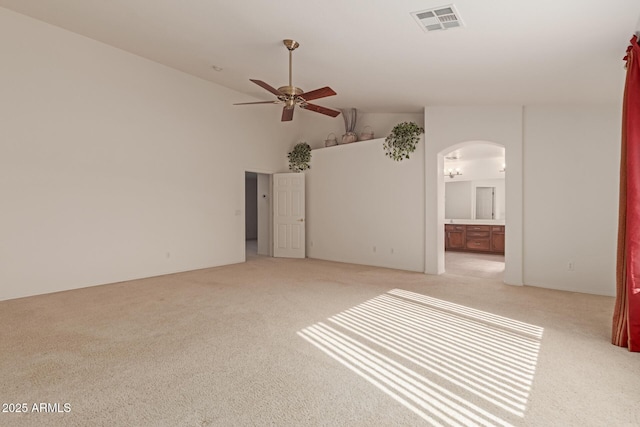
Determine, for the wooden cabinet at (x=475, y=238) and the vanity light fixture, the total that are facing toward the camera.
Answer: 2

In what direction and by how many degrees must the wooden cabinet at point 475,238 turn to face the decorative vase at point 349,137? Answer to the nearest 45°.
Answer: approximately 45° to its right

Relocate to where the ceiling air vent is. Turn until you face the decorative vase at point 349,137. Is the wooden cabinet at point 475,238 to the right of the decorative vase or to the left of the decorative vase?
right

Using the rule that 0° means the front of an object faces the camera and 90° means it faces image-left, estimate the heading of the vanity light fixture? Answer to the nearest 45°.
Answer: approximately 0°

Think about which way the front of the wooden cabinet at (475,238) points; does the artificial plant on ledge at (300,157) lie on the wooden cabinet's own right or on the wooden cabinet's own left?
on the wooden cabinet's own right

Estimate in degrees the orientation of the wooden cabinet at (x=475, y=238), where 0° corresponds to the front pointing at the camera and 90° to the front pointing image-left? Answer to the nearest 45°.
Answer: approximately 0°

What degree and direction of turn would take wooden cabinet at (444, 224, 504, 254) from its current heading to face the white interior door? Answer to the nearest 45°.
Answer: approximately 45° to its right

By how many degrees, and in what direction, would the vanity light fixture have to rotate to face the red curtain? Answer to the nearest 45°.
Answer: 0° — it already faces it

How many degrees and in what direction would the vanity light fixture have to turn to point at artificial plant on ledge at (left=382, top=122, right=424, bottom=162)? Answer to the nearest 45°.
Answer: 0° — it already faces it
